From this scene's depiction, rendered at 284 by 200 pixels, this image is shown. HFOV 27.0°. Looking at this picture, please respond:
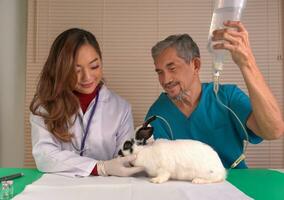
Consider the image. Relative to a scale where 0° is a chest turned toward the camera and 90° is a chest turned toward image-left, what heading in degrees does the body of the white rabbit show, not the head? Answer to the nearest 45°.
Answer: approximately 90°
